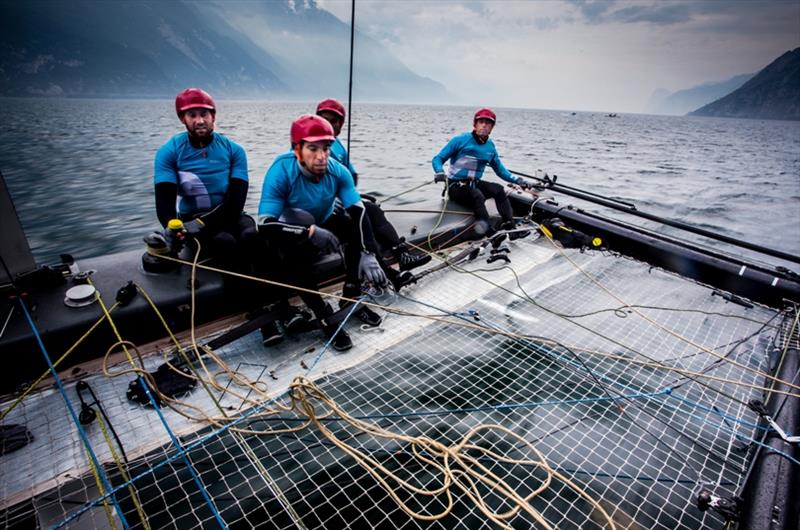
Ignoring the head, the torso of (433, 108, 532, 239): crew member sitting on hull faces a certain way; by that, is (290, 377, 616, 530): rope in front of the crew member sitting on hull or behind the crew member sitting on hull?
in front

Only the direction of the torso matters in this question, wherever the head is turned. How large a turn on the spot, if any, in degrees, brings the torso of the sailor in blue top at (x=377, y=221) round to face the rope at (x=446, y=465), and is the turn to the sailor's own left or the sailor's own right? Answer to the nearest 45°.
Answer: approximately 45° to the sailor's own right

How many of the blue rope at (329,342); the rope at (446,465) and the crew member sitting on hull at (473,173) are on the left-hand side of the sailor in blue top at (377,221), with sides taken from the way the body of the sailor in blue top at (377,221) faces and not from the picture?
1

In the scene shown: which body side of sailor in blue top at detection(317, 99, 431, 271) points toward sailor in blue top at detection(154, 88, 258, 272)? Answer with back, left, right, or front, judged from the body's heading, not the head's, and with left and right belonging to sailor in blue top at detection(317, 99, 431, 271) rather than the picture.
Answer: right

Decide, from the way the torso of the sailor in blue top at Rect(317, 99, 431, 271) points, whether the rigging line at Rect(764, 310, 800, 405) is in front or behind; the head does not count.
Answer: in front

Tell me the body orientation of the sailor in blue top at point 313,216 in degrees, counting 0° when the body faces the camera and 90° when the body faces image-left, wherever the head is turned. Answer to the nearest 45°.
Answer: approximately 315°

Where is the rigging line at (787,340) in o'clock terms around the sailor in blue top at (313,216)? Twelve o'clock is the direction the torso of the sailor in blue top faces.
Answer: The rigging line is roughly at 11 o'clock from the sailor in blue top.

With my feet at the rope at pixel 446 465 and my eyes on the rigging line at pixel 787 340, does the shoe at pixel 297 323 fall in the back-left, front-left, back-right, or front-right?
back-left

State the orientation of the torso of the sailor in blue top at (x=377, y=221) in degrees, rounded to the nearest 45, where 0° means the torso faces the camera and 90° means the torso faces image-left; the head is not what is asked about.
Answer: approximately 315°
